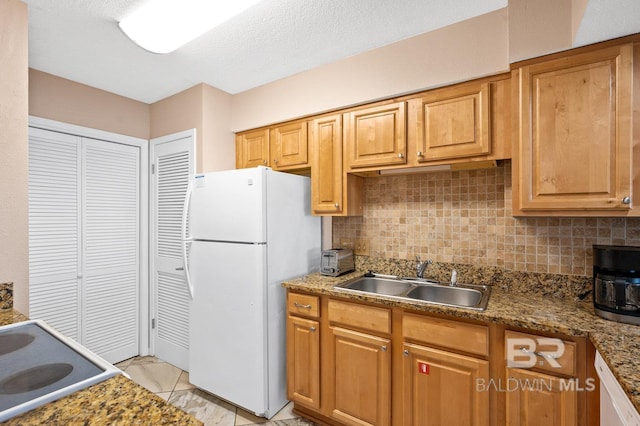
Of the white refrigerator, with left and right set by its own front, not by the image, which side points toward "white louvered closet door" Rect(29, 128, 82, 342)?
right

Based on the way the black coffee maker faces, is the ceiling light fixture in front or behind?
in front

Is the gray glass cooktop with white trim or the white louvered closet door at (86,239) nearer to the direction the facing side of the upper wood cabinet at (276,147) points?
the gray glass cooktop with white trim

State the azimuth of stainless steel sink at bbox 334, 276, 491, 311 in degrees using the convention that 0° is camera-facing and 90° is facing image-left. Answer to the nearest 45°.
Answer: approximately 45°

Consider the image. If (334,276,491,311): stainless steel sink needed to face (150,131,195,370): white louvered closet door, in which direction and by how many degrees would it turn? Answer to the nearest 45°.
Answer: approximately 45° to its right

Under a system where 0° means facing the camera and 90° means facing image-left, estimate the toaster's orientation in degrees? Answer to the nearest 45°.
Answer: approximately 45°

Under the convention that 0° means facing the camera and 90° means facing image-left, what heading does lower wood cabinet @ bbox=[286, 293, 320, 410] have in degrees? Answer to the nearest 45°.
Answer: approximately 45°

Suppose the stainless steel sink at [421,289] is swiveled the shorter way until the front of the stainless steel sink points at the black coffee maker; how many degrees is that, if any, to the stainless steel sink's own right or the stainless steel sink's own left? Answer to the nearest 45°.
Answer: approximately 90° to the stainless steel sink's own left
